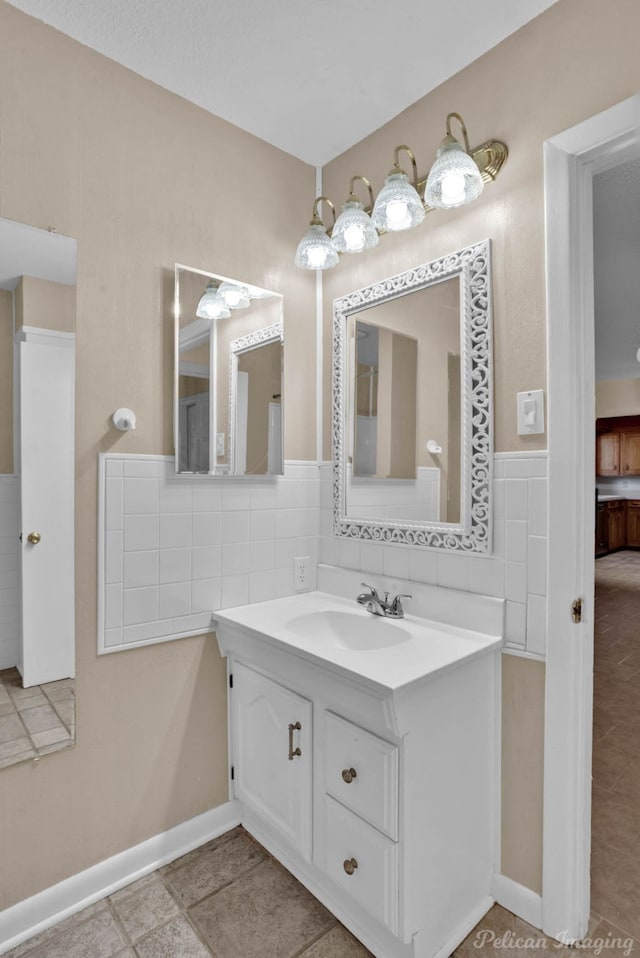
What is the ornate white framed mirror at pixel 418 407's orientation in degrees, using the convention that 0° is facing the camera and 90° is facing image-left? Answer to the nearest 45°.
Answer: approximately 45°

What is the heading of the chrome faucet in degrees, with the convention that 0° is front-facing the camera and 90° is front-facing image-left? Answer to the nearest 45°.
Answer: approximately 45°

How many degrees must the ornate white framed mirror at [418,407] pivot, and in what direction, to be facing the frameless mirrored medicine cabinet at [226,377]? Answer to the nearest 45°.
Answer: approximately 45° to its right

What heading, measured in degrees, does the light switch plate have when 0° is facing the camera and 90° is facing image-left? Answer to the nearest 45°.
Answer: approximately 45°
